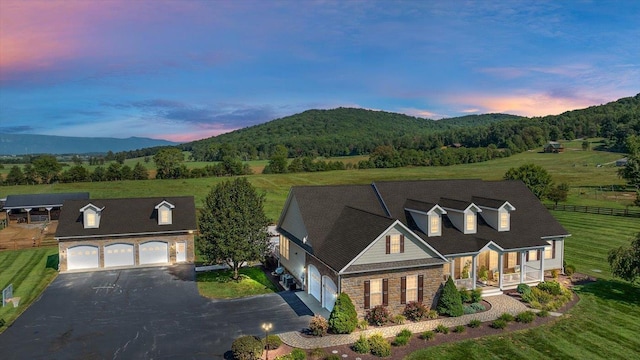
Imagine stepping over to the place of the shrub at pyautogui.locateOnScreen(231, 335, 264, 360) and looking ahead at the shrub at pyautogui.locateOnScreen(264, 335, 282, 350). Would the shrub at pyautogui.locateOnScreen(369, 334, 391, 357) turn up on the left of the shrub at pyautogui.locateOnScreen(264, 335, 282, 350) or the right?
right

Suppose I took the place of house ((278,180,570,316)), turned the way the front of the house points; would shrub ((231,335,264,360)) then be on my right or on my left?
on my right

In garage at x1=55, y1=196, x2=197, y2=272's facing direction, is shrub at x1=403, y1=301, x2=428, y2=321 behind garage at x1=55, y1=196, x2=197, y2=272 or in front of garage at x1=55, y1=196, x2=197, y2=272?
in front

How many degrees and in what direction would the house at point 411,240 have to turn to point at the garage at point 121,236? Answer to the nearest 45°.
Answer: approximately 135° to its right

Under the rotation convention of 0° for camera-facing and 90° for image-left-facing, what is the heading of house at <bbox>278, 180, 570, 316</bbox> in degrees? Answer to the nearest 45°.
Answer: approximately 315°

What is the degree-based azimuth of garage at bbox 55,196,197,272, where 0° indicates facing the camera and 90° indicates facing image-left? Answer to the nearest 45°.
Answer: approximately 0°

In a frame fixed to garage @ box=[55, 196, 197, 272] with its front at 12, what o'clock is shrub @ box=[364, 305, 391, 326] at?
The shrub is roughly at 11 o'clock from the garage.

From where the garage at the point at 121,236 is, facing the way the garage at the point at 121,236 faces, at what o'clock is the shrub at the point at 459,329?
The shrub is roughly at 11 o'clock from the garage.

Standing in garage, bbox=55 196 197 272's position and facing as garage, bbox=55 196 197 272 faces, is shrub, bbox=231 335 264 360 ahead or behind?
ahead
